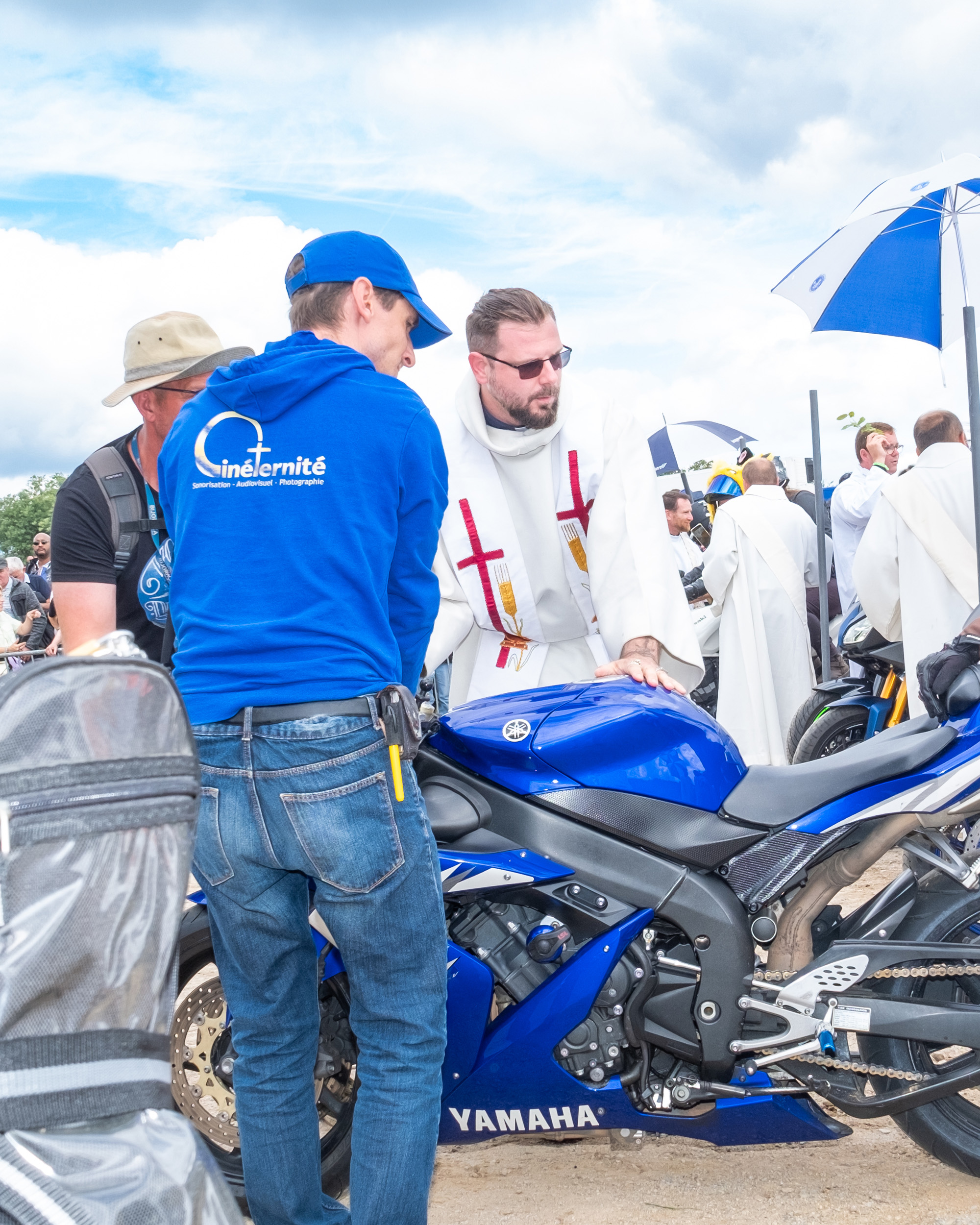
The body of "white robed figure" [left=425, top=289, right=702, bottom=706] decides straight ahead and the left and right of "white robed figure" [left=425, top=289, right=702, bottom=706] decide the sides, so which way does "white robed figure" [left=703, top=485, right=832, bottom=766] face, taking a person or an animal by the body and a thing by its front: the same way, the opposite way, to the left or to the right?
the opposite way

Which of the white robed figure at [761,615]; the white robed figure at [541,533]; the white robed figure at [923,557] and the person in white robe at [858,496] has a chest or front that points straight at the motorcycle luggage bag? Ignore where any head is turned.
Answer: the white robed figure at [541,533]

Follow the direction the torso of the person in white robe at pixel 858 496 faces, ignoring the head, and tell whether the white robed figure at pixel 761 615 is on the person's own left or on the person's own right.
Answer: on the person's own right

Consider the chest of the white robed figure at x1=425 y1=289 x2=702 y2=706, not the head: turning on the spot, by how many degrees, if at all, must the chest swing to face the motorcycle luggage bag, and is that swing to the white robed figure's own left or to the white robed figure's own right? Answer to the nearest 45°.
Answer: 0° — they already face it

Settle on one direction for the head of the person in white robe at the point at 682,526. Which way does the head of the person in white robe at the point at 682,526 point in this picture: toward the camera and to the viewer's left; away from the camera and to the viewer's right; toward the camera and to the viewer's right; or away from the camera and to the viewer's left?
toward the camera and to the viewer's right

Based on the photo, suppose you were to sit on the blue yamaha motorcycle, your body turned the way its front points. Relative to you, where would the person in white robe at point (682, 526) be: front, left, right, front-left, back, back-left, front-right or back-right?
right

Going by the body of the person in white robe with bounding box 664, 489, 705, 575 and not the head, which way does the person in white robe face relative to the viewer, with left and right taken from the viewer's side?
facing the viewer and to the right of the viewer

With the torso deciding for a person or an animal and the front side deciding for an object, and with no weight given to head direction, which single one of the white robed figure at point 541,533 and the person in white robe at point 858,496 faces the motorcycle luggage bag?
the white robed figure

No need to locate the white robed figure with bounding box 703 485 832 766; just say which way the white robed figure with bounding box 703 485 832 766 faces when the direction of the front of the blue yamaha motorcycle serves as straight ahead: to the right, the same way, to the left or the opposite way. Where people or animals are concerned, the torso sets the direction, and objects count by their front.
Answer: to the right

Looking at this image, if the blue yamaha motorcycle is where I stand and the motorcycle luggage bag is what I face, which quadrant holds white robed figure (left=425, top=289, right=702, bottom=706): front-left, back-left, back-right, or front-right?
back-right

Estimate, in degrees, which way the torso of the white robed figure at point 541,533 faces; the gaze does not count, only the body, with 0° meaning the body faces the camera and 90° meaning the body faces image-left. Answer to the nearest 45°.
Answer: approximately 0°

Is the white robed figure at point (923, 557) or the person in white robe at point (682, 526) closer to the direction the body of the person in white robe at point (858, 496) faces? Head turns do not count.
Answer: the white robed figure

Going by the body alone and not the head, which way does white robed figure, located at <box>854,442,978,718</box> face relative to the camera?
away from the camera

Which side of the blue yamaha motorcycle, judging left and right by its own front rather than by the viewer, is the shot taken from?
left

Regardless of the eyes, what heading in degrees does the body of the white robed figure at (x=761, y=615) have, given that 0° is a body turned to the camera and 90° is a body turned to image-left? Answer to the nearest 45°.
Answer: approximately 180°

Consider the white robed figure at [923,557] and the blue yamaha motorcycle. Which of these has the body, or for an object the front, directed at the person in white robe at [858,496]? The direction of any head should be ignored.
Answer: the white robed figure
